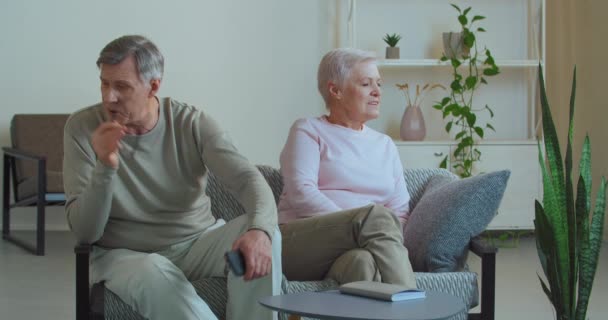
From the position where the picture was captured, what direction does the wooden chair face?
facing the viewer and to the right of the viewer

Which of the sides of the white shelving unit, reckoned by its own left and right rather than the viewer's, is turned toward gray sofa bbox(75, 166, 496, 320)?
front

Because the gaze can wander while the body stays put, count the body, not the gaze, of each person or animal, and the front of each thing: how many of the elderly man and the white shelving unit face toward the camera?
2

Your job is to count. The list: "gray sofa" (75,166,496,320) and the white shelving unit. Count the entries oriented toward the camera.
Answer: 2

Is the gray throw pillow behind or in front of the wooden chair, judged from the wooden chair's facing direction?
in front

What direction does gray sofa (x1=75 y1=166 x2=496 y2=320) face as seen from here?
toward the camera

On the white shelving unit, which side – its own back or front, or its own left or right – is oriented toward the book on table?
front

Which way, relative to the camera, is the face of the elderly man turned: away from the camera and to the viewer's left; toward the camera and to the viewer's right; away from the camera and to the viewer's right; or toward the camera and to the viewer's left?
toward the camera and to the viewer's left

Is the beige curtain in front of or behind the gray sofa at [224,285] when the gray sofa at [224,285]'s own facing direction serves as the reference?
behind

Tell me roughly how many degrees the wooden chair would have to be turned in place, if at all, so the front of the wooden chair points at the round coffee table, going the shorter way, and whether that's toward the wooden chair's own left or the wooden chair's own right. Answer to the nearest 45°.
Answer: approximately 45° to the wooden chair's own right

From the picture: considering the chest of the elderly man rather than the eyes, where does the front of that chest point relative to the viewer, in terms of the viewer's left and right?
facing the viewer

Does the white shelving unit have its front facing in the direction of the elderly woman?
yes
